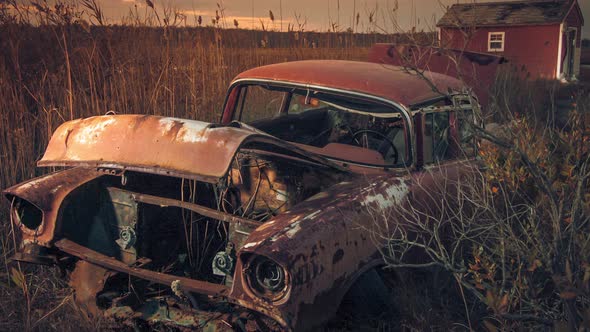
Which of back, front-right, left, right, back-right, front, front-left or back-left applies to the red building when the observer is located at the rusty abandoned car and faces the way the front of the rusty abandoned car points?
back

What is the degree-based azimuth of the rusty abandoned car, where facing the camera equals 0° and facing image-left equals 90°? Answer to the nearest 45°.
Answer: approximately 45°
